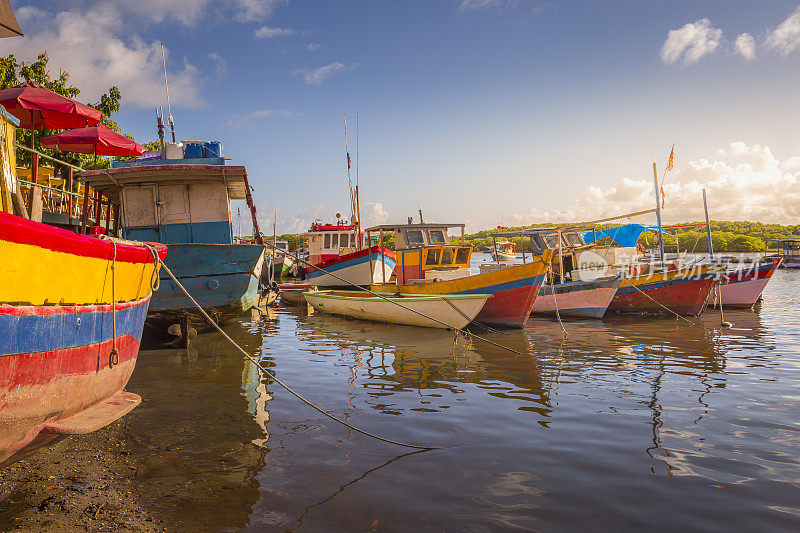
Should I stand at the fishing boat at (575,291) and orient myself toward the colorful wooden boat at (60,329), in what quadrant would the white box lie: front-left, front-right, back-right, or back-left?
front-right

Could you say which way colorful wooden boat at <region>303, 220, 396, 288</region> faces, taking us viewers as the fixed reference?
facing the viewer and to the right of the viewer

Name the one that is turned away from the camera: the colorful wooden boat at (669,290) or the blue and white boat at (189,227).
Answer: the blue and white boat

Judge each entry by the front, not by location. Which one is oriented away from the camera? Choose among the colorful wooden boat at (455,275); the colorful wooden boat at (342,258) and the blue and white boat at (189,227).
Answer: the blue and white boat

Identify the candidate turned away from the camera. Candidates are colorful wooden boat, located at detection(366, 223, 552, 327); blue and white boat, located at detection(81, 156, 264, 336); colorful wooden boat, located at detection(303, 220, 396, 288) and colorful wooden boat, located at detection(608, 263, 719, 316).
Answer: the blue and white boat
